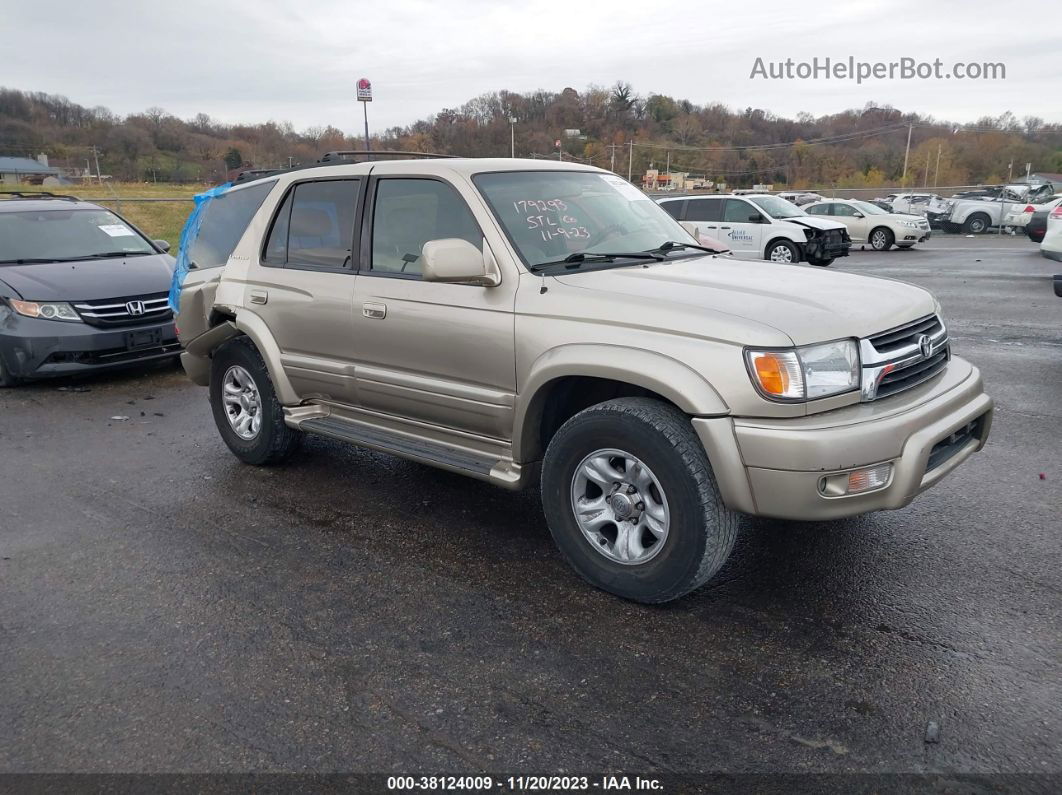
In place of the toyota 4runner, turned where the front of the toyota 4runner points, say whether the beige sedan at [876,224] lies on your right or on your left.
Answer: on your left

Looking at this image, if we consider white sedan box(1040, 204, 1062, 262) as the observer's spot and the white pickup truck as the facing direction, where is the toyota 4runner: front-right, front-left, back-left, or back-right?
back-left

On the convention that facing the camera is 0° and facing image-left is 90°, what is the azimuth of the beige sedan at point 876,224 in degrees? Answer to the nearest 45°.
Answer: approximately 315°

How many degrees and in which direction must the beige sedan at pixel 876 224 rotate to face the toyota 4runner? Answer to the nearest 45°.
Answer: approximately 45° to its right

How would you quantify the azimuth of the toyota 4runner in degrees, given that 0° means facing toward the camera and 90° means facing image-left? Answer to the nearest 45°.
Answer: approximately 315°

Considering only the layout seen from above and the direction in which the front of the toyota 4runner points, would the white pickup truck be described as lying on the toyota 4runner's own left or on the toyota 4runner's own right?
on the toyota 4runner's own left

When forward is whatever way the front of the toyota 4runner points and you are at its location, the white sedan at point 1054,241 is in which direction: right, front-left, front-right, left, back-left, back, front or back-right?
left

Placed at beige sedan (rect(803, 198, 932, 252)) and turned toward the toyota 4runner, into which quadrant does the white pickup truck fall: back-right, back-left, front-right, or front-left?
back-left

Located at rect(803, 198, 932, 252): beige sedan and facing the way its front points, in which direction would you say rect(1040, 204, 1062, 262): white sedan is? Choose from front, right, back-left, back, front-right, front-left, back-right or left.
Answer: front-right
